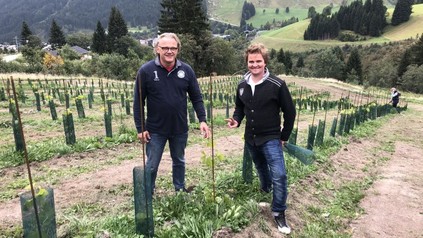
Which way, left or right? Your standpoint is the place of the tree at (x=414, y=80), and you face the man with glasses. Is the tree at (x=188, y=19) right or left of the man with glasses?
right

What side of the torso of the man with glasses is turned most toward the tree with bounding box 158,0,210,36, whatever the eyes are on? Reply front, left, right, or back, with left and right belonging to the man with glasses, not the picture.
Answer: back

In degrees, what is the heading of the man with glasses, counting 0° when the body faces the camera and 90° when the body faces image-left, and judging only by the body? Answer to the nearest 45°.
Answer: approximately 0°

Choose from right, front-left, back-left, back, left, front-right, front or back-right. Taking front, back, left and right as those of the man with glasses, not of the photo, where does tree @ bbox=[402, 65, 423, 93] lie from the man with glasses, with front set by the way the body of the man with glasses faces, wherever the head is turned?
back-left
